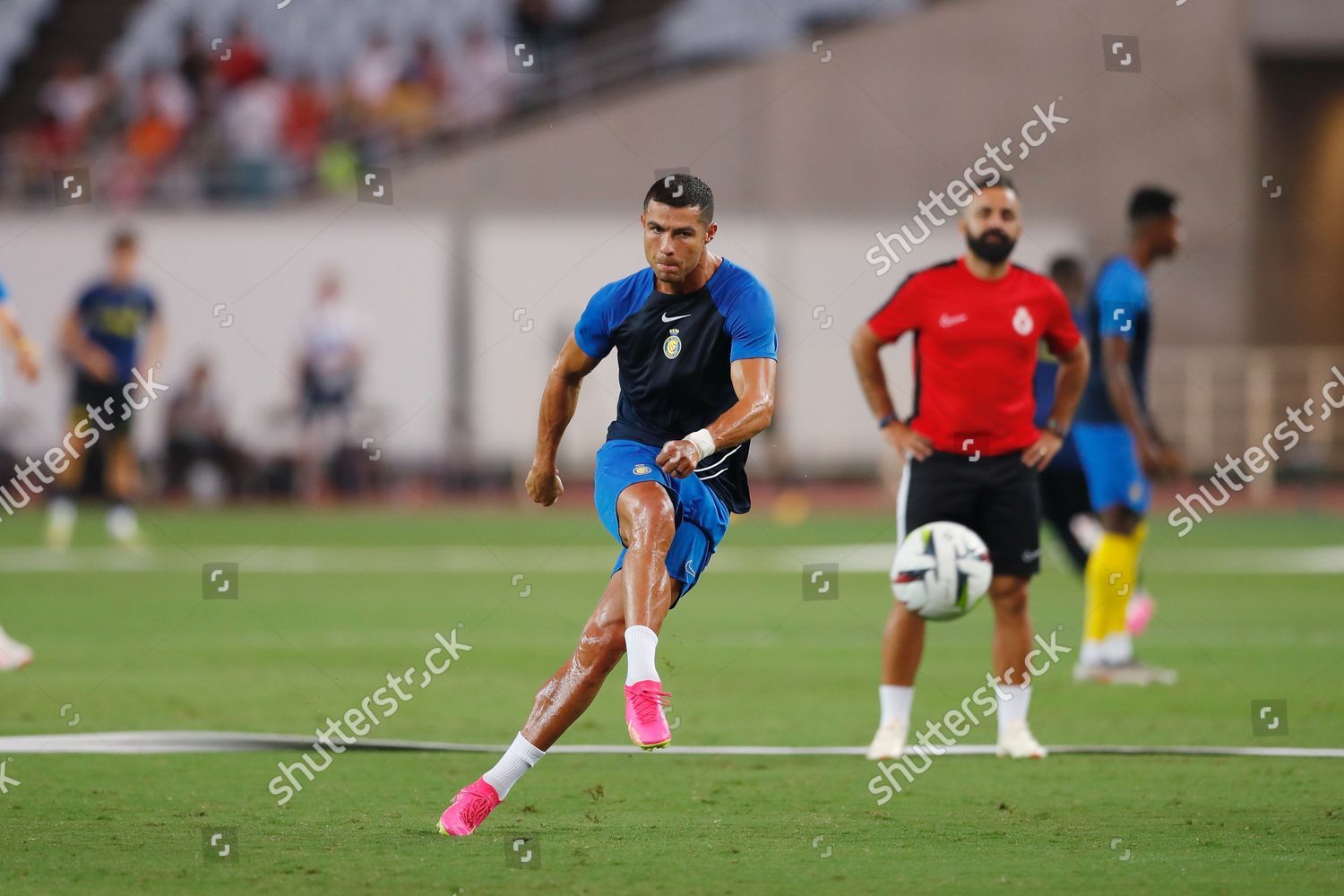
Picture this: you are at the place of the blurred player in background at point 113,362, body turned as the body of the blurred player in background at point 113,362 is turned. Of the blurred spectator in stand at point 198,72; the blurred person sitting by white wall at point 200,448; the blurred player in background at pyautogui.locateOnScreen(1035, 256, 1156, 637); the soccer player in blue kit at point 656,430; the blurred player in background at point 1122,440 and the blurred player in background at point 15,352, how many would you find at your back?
2

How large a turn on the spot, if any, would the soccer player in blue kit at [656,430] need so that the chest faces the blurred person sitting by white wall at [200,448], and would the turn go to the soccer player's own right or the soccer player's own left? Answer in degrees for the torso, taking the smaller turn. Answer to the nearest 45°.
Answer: approximately 180°

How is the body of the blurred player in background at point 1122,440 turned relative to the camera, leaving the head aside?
to the viewer's right

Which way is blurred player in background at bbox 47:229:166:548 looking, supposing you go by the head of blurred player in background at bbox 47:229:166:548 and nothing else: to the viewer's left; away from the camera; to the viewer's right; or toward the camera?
toward the camera

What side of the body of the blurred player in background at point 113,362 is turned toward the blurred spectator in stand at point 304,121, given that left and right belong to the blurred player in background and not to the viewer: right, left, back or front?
back

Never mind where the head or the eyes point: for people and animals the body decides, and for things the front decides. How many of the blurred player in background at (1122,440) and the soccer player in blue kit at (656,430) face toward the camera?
1

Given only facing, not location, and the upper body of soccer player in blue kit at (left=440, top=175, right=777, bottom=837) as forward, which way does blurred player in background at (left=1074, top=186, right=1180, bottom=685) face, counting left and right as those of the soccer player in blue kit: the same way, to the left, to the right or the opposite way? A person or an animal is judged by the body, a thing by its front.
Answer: to the left

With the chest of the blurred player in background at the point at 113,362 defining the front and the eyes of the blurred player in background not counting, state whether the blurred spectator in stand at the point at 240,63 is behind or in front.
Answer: behind

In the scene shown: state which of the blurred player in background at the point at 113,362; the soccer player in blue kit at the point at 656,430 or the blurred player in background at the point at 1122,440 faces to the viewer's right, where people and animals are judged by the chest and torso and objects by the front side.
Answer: the blurred player in background at the point at 1122,440

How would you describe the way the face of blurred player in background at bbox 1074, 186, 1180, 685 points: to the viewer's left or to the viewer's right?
to the viewer's right

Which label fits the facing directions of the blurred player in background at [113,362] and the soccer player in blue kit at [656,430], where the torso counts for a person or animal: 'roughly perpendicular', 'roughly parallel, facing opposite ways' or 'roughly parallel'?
roughly parallel

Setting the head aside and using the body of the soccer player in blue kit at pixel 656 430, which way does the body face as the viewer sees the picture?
toward the camera

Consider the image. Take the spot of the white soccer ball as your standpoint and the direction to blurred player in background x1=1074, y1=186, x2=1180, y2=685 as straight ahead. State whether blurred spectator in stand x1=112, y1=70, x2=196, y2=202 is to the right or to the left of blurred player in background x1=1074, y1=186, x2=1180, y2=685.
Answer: left
